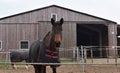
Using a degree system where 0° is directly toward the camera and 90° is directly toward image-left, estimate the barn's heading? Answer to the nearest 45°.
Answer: approximately 0°

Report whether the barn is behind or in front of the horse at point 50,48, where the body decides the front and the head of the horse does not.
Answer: behind

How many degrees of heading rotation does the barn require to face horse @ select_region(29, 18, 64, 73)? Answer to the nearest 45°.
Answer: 0° — it already faces it

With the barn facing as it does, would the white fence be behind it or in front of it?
in front

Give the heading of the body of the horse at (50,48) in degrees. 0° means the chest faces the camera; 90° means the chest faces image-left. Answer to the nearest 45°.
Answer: approximately 315°
